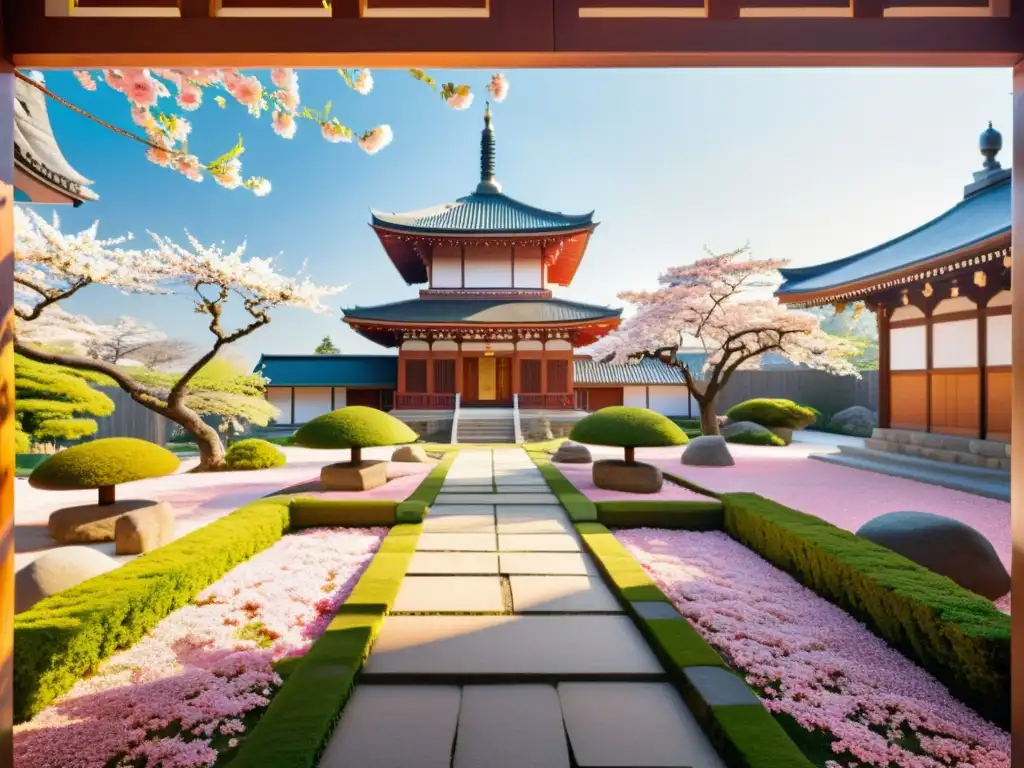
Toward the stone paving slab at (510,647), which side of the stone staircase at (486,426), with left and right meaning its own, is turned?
front

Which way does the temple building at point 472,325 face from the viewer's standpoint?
toward the camera

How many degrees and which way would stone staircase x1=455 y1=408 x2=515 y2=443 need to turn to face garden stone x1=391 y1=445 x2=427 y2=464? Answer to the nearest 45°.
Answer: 0° — it already faces it

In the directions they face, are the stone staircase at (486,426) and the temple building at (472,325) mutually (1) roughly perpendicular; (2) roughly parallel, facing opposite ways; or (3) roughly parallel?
roughly parallel

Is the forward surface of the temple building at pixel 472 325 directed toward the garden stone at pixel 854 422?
no

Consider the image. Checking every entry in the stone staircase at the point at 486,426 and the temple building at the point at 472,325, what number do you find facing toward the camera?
2

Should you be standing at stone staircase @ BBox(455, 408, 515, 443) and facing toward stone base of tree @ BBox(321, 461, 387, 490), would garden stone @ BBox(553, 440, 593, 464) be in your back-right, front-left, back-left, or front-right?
front-left

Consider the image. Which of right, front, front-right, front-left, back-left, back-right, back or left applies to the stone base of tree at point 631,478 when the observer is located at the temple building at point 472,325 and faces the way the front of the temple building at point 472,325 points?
front

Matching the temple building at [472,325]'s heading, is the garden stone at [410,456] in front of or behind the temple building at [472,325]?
in front

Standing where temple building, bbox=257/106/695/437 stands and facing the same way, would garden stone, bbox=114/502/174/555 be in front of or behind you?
in front

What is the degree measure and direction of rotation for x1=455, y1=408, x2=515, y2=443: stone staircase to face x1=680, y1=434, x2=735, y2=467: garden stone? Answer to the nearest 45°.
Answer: approximately 45° to its left

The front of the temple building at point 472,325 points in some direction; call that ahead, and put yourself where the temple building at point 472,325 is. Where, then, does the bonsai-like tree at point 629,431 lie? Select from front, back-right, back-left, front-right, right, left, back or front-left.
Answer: front

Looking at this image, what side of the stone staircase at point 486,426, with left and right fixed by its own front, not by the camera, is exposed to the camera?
front

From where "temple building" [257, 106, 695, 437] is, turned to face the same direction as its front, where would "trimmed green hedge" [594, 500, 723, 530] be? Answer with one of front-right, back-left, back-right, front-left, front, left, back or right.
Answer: front
